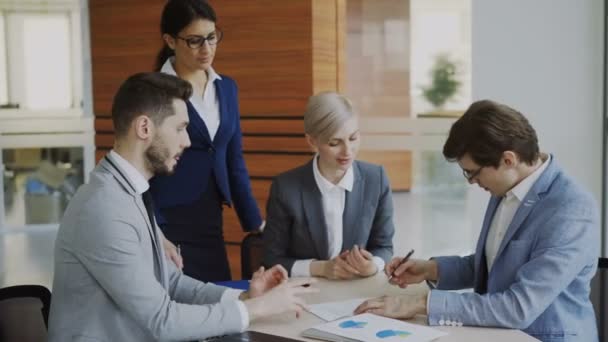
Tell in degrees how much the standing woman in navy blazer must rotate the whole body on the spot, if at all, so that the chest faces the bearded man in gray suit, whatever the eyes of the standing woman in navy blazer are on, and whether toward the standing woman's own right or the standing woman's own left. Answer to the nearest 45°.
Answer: approximately 45° to the standing woman's own right

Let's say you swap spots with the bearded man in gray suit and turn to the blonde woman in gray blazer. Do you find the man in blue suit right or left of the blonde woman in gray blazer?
right

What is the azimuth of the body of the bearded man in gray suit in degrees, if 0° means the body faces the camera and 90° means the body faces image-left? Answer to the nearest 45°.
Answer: approximately 270°

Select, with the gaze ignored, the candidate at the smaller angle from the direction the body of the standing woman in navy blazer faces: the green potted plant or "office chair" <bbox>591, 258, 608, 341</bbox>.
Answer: the office chair

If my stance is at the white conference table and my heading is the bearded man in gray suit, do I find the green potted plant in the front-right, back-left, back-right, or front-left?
back-right

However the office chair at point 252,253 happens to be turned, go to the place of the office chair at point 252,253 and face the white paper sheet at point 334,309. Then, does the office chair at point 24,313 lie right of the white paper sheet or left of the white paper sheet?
right
